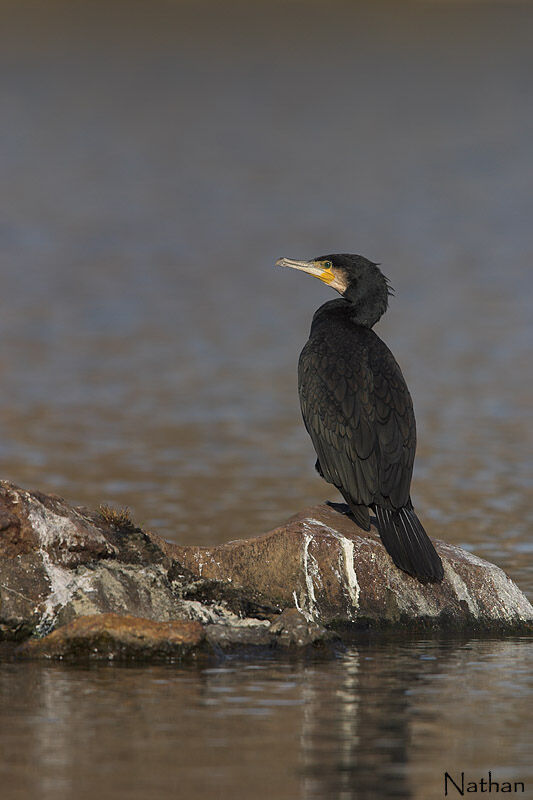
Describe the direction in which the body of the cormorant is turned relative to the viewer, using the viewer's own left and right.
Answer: facing away from the viewer and to the left of the viewer

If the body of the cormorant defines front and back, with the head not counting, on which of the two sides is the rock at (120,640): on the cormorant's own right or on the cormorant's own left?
on the cormorant's own left
